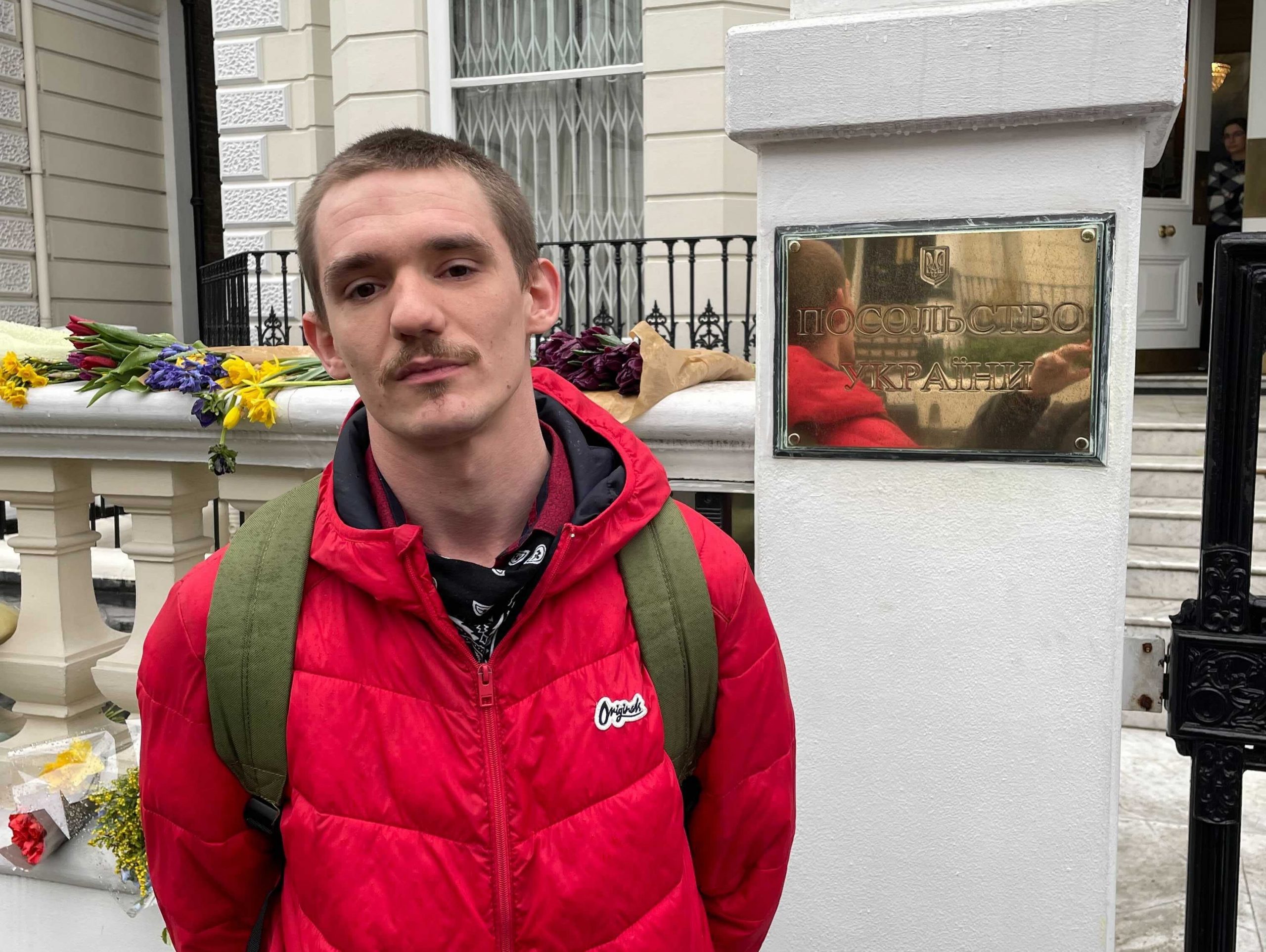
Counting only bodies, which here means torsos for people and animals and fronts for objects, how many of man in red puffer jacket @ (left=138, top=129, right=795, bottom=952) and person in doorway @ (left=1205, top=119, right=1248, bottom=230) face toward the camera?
2

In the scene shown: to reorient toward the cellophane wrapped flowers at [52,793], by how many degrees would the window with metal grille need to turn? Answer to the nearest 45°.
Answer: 0° — it already faces it

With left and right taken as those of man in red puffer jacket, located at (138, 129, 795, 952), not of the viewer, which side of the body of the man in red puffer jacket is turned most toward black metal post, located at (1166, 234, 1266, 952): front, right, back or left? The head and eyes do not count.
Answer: left

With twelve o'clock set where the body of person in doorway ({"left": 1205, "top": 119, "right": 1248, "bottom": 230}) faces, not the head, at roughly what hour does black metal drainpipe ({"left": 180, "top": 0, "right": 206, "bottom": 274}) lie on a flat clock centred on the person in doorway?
The black metal drainpipe is roughly at 3 o'clock from the person in doorway.

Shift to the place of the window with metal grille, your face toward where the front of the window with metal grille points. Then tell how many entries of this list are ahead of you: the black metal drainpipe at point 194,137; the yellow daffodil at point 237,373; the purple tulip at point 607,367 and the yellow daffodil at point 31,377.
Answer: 3

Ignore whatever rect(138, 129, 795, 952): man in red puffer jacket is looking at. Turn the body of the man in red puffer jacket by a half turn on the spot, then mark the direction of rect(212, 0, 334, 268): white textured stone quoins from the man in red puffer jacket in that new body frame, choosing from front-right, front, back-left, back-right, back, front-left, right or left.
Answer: front

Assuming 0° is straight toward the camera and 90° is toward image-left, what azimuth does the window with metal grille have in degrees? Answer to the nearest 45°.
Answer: approximately 0°

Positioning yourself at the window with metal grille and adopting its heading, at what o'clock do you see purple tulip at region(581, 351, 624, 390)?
The purple tulip is roughly at 12 o'clock from the window with metal grille.

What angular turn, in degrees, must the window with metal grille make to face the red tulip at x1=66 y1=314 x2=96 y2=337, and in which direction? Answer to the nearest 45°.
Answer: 0° — it already faces it

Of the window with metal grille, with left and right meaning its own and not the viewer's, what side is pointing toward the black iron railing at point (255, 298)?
right

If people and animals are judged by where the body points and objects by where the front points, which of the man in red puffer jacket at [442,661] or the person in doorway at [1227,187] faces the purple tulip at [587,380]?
the person in doorway

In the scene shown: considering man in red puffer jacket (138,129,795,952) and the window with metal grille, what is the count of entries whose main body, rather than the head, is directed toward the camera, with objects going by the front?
2

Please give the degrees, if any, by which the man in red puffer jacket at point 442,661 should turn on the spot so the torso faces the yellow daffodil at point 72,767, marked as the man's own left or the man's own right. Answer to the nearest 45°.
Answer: approximately 135° to the man's own right
